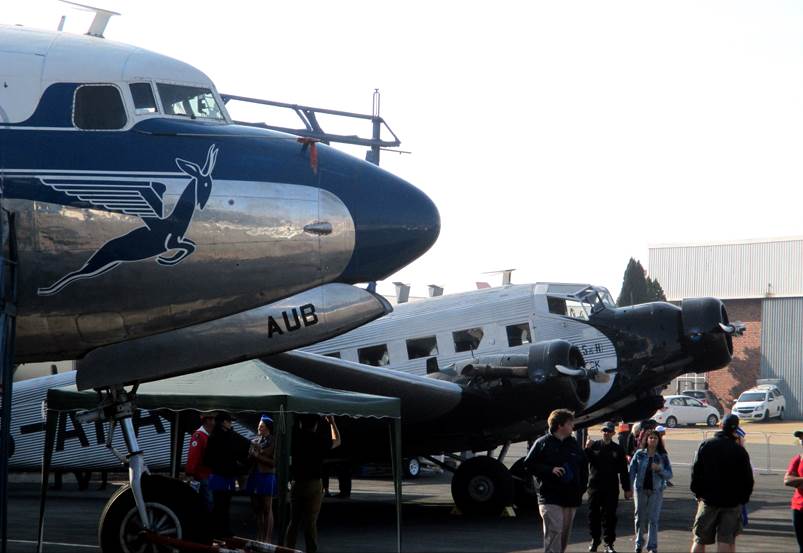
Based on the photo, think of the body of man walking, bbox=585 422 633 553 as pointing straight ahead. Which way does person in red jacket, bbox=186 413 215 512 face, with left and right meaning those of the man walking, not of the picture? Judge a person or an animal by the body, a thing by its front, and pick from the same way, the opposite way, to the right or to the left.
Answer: to the left

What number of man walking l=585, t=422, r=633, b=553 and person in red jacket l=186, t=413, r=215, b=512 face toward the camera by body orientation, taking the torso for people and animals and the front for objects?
1

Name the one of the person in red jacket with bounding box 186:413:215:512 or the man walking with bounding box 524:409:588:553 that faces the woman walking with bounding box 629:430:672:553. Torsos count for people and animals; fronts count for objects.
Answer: the person in red jacket

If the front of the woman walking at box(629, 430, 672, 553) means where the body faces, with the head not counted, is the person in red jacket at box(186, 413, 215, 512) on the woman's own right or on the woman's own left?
on the woman's own right

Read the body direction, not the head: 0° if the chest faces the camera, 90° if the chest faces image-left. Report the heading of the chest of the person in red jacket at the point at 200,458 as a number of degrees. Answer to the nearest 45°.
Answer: approximately 270°

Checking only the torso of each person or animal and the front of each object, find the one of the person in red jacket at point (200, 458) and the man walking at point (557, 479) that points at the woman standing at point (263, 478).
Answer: the person in red jacket

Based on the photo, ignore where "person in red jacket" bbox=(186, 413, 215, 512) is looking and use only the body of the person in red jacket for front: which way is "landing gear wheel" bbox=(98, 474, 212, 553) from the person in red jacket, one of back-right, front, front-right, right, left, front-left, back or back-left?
right

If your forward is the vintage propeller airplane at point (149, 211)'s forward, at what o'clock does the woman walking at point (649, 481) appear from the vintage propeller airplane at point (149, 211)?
The woman walking is roughly at 11 o'clock from the vintage propeller airplane.

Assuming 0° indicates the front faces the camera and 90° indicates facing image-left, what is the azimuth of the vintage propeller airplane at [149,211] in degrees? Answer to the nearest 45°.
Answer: approximately 270°

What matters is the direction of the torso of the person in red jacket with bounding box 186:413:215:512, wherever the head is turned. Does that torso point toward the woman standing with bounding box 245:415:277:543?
yes

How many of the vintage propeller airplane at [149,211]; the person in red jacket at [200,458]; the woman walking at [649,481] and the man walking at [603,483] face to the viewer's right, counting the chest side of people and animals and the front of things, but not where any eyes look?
2

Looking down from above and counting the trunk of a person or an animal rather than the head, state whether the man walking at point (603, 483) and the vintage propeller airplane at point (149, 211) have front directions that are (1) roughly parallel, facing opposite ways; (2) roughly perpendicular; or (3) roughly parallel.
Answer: roughly perpendicular

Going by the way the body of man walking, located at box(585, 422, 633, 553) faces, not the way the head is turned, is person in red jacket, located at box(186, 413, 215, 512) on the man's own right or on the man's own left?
on the man's own right
